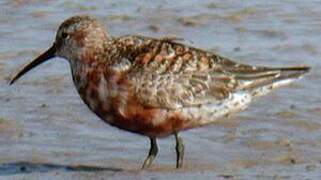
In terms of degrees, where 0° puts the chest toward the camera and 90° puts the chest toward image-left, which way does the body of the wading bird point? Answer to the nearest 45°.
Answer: approximately 90°
